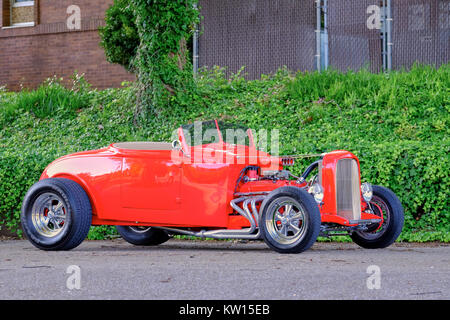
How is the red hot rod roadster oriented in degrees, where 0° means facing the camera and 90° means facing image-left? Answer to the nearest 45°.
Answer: approximately 315°

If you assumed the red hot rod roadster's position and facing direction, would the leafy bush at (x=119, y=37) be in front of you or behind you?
behind

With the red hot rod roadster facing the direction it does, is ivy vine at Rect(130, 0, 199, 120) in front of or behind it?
behind
